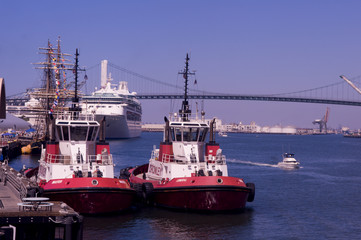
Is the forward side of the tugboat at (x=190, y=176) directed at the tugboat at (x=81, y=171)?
no

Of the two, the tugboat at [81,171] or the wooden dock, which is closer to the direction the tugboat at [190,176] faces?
the wooden dock

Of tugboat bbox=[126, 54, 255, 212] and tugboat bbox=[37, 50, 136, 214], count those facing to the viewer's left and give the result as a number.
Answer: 0

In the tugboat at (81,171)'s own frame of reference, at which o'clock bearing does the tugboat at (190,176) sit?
the tugboat at (190,176) is roughly at 9 o'clock from the tugboat at (81,171).

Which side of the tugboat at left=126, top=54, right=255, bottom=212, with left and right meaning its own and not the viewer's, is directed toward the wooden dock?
right

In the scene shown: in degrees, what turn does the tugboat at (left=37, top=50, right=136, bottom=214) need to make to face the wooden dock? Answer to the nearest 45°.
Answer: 0° — it already faces it

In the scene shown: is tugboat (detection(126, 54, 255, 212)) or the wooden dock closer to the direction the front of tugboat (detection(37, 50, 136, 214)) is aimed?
the wooden dock

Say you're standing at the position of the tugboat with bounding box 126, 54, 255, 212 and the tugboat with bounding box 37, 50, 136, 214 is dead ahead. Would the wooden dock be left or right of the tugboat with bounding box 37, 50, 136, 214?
left

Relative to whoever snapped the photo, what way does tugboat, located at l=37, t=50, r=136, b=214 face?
facing the viewer
